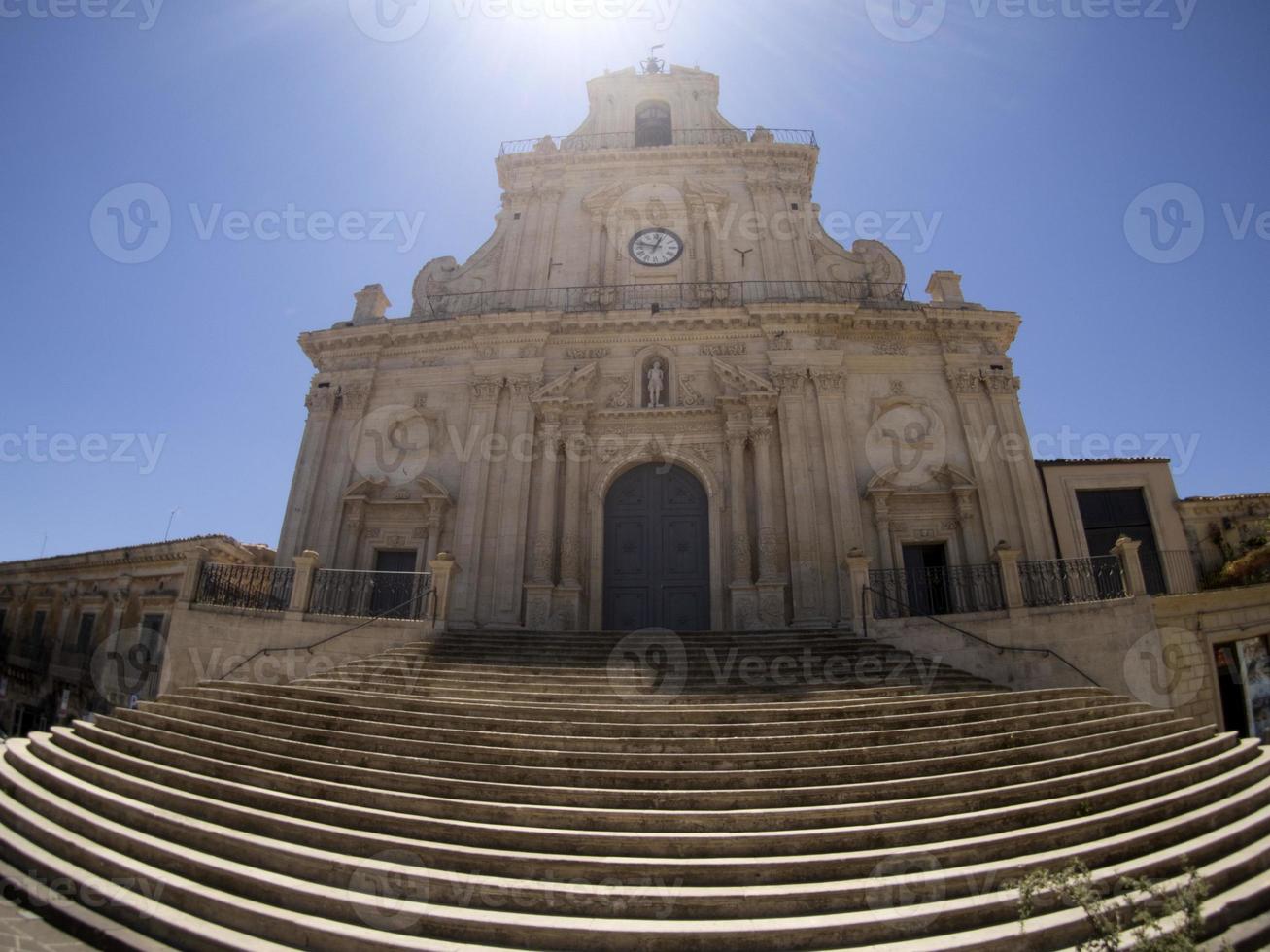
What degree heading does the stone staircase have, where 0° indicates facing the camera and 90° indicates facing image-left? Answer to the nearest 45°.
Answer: approximately 0°

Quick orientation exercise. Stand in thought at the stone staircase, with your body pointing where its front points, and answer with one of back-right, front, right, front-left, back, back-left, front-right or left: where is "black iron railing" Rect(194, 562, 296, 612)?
back-right

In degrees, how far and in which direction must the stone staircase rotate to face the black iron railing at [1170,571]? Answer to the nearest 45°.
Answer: approximately 135° to its left

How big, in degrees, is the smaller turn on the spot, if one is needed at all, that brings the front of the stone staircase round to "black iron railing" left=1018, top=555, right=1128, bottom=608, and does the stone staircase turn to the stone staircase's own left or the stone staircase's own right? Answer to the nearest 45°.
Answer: approximately 135° to the stone staircase's own left

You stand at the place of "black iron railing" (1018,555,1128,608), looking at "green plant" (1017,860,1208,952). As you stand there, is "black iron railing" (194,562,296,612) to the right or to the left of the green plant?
right

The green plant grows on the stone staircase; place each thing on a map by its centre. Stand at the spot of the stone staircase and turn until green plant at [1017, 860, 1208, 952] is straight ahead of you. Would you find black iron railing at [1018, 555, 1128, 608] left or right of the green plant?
left
